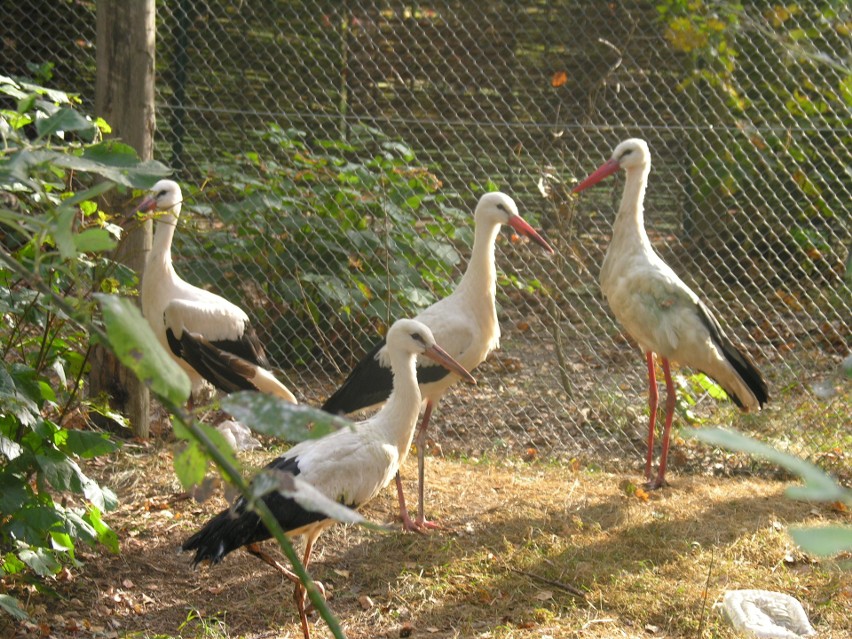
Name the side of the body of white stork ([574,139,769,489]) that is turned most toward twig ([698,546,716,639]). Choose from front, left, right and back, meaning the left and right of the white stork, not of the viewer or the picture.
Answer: left

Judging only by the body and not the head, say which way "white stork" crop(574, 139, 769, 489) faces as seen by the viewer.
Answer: to the viewer's left

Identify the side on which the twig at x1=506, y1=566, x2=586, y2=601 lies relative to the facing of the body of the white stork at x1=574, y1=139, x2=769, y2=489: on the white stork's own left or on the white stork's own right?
on the white stork's own left

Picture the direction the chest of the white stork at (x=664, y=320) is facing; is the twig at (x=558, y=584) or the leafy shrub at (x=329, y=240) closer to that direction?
the leafy shrub
